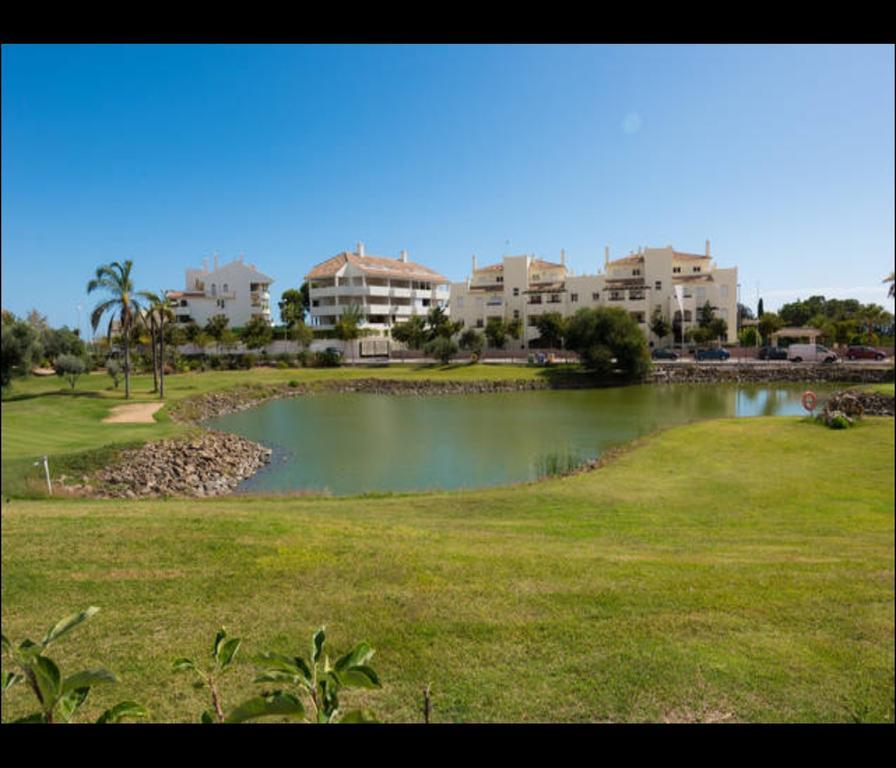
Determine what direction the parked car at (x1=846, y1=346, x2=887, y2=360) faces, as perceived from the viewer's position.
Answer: facing to the right of the viewer

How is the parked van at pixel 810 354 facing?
to the viewer's right

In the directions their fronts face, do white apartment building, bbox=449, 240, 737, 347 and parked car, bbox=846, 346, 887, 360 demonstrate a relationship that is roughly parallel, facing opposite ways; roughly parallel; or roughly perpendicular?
roughly perpendicular

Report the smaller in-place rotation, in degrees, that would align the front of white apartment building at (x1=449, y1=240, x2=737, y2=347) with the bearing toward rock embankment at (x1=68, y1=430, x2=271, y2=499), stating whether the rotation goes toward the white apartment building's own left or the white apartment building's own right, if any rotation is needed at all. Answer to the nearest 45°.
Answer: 0° — it already faces it

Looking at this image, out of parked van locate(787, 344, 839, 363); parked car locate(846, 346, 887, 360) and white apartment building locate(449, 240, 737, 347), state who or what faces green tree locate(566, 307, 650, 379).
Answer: the white apartment building

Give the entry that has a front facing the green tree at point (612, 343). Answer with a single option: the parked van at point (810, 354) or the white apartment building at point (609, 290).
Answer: the white apartment building

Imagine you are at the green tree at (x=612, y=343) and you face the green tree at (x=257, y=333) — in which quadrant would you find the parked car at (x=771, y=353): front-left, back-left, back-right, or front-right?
back-right

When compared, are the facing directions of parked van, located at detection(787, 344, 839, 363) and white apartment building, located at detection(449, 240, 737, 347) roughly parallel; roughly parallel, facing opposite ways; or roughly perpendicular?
roughly perpendicular

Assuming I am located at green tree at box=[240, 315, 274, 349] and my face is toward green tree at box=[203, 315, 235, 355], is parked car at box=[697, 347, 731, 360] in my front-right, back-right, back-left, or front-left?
back-left

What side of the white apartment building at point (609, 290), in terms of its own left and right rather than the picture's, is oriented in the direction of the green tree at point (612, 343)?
front

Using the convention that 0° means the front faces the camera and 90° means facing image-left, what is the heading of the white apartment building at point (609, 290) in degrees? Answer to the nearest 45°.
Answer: approximately 0°
